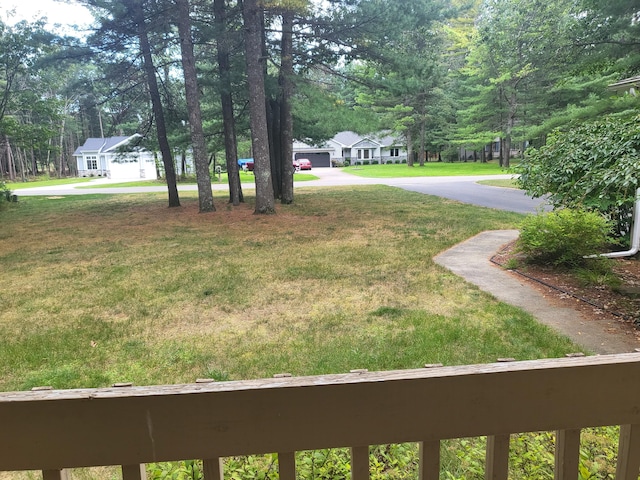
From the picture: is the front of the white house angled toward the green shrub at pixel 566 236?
yes

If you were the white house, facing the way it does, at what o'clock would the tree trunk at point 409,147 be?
The tree trunk is roughly at 10 o'clock from the white house.

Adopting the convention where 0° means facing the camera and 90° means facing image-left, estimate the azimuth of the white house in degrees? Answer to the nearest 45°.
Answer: approximately 0°

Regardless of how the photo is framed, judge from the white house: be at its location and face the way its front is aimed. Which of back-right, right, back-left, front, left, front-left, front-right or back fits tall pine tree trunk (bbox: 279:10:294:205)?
front

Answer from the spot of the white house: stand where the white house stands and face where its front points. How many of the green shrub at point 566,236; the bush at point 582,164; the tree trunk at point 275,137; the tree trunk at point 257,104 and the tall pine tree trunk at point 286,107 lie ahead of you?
5

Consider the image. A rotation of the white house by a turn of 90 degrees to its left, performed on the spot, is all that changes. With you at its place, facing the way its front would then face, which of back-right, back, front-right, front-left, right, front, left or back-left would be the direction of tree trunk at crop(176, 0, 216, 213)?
right

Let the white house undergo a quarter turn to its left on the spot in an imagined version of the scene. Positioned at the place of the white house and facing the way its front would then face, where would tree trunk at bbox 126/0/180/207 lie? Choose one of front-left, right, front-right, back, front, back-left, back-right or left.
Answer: right

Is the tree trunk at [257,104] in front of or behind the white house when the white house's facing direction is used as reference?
in front

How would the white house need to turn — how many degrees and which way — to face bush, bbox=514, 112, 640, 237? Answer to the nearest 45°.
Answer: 0° — it already faces it

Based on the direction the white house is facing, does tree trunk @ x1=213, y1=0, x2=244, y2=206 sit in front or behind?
in front
